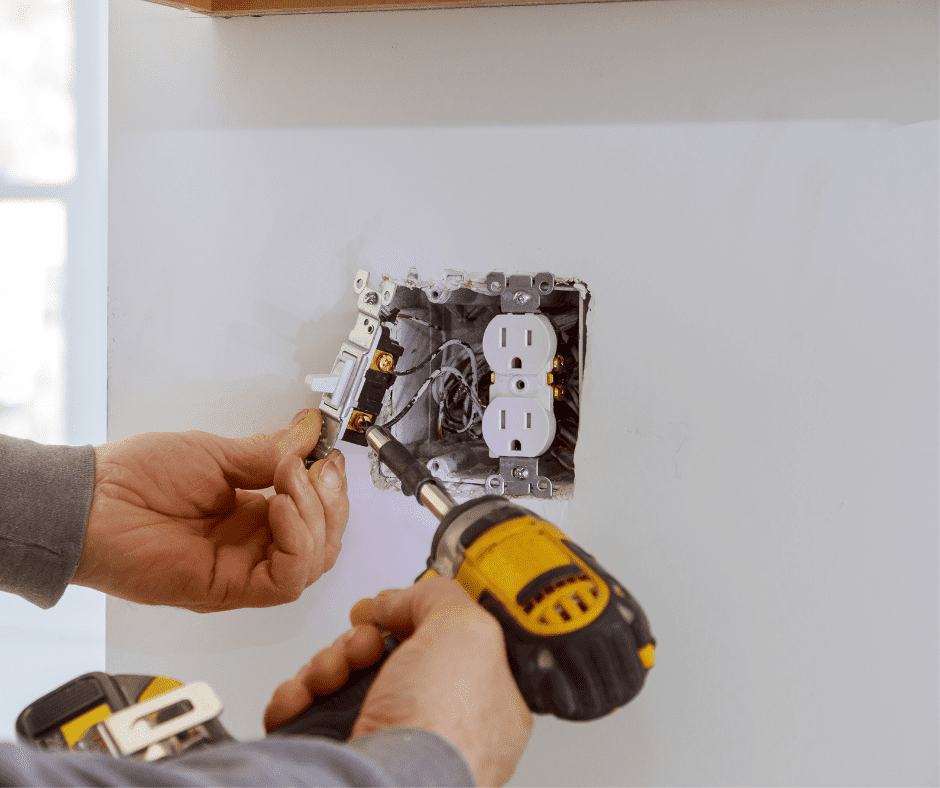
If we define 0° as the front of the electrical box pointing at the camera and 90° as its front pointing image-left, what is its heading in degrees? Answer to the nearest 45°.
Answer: approximately 0°
